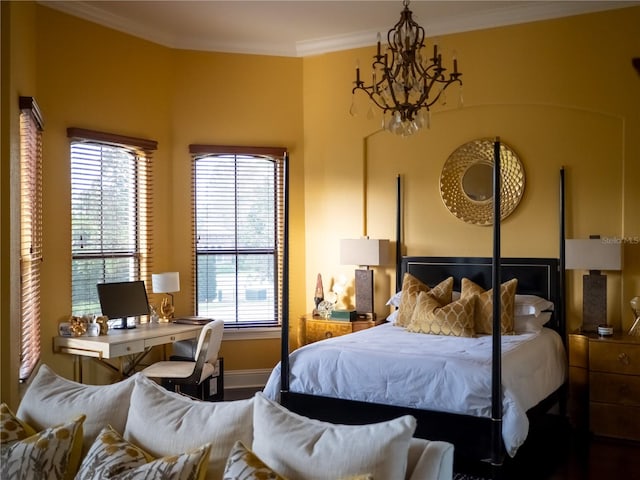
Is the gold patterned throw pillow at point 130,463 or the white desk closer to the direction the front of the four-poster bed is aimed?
the gold patterned throw pillow

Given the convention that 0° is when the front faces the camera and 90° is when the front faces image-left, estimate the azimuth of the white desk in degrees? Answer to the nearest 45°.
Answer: approximately 315°

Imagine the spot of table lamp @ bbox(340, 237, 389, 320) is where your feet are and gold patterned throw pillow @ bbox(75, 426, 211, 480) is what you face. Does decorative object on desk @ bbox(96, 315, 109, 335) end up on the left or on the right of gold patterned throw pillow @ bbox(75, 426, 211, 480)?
right

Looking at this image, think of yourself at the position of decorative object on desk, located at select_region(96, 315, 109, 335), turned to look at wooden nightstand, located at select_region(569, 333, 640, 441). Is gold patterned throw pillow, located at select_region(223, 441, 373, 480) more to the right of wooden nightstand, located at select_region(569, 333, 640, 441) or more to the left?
right

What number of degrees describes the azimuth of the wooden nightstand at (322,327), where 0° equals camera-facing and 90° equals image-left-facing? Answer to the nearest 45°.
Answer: approximately 45°

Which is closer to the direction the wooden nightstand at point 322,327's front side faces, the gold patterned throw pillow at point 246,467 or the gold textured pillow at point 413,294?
the gold patterned throw pillow

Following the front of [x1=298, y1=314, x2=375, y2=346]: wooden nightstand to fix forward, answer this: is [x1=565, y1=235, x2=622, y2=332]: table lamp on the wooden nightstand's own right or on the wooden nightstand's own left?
on the wooden nightstand's own left

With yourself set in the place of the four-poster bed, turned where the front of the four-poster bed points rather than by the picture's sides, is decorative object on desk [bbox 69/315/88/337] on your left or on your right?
on your right
